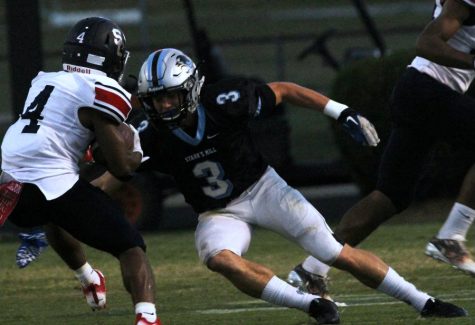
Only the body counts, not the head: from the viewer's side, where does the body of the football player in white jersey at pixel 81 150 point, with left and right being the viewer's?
facing away from the viewer and to the right of the viewer

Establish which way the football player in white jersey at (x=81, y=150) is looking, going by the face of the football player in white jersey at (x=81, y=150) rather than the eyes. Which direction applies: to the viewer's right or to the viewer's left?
to the viewer's right
